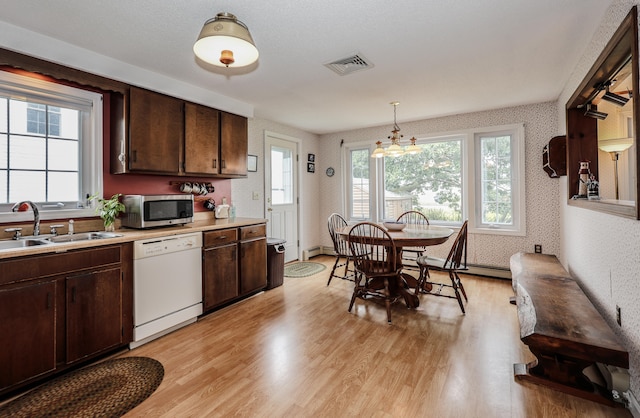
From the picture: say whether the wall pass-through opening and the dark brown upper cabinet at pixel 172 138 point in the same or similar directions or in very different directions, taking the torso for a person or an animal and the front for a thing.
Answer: very different directions

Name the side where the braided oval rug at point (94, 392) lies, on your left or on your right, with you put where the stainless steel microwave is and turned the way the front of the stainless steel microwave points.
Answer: on your right

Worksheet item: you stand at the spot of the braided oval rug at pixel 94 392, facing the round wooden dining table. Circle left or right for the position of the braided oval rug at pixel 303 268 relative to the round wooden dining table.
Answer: left

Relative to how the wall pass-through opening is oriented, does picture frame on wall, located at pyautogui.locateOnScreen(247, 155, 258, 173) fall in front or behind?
in front

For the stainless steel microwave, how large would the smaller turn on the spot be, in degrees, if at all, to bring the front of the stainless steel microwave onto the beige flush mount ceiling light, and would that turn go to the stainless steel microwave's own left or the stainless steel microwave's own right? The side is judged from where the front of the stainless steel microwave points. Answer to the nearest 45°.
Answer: approximately 45° to the stainless steel microwave's own right

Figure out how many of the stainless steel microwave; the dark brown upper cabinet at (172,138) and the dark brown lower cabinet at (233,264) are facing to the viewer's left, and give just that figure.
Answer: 0

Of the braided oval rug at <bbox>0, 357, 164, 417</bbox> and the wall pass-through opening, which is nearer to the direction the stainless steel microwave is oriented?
the wall pass-through opening

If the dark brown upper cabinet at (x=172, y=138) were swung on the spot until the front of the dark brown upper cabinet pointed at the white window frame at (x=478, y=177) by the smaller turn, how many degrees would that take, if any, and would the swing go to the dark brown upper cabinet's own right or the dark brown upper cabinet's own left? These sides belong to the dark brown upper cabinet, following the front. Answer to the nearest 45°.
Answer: approximately 45° to the dark brown upper cabinet's own left

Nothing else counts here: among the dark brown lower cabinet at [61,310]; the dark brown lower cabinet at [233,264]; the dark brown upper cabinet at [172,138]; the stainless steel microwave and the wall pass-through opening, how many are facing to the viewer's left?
1

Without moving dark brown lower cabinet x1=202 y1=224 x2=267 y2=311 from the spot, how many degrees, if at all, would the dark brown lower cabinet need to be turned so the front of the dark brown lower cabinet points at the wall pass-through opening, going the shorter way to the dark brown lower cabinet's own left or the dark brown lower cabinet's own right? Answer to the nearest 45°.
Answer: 0° — it already faces it

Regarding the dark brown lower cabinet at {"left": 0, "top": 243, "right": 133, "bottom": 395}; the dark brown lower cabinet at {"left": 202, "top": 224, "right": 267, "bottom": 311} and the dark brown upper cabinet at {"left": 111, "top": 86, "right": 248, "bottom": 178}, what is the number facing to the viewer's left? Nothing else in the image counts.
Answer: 0

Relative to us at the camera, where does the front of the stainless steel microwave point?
facing the viewer and to the right of the viewer
